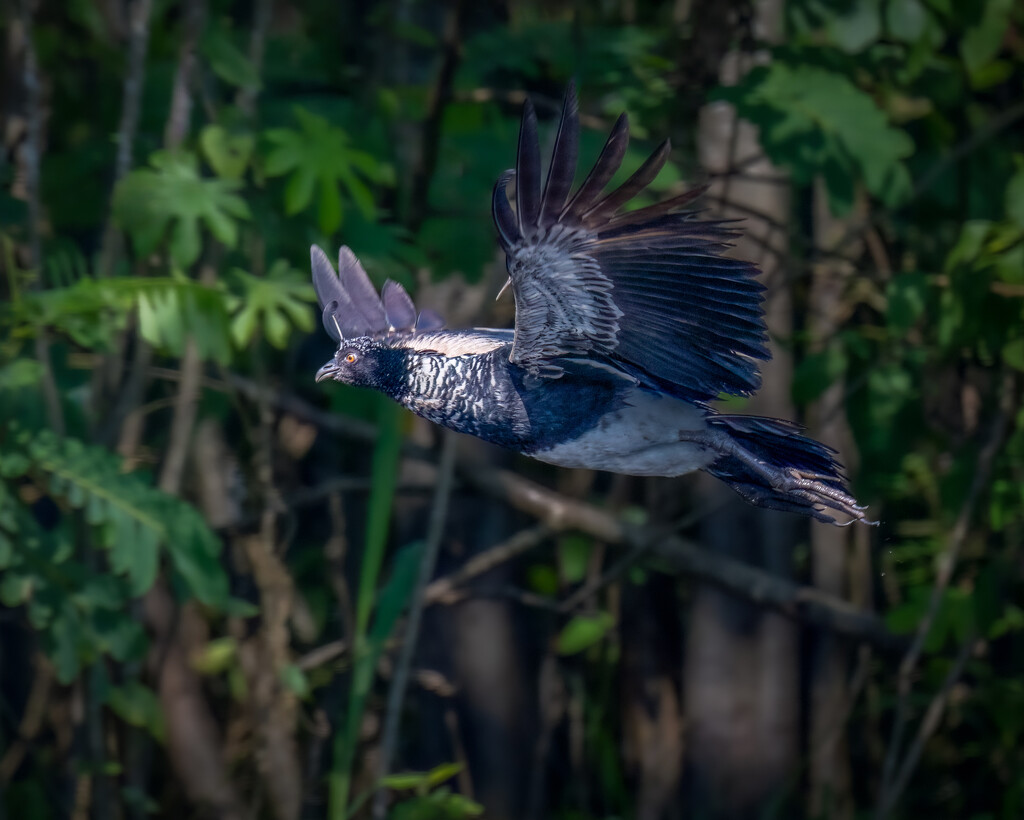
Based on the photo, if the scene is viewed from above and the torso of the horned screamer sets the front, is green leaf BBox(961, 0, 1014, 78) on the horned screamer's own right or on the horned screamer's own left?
on the horned screamer's own right

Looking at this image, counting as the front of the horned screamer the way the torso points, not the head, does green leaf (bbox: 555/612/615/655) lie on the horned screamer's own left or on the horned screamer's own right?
on the horned screamer's own right

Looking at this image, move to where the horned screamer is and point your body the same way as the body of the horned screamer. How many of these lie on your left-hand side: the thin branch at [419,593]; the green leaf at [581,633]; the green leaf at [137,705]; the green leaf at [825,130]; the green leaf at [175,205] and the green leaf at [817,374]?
0

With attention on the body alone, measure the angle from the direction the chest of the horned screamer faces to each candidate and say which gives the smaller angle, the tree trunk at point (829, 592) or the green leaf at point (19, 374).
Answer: the green leaf

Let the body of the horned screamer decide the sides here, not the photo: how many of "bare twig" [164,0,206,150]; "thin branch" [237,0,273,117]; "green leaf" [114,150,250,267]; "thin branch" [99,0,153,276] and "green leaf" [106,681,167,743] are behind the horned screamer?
0

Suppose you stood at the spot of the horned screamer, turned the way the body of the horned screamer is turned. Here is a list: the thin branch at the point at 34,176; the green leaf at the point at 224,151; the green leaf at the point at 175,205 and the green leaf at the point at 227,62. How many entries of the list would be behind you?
0

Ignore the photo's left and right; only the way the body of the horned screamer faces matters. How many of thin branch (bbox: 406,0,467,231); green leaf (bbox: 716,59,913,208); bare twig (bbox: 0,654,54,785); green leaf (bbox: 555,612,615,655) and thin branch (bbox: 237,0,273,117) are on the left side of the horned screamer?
0

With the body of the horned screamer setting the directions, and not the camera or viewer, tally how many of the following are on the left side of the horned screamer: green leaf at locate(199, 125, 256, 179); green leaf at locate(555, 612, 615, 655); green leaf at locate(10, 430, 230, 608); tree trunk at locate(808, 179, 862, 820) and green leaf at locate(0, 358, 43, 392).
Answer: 0

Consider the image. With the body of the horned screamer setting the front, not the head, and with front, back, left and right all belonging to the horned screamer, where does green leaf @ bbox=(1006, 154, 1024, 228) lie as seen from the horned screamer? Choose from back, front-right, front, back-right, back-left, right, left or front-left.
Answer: back-right

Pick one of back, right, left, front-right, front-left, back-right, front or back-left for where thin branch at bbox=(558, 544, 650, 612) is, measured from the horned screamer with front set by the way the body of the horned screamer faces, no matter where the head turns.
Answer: right

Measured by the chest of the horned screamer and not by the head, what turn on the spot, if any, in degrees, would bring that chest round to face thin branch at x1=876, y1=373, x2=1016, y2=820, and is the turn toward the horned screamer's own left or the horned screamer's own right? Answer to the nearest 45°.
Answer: approximately 135° to the horned screamer's own right

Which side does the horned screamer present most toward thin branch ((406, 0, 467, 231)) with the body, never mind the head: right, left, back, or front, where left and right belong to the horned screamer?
right

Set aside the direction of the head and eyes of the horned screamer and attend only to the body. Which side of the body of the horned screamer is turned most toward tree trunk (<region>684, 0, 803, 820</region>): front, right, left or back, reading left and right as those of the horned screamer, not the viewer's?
right

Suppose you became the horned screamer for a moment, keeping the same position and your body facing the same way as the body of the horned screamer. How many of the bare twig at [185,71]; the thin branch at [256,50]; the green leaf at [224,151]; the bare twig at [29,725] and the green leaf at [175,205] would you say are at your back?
0

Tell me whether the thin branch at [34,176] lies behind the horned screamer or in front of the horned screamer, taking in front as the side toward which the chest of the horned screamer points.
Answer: in front

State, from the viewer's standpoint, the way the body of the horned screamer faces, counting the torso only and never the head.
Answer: to the viewer's left

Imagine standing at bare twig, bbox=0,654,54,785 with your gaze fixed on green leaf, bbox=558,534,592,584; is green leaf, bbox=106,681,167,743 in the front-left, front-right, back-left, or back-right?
front-right

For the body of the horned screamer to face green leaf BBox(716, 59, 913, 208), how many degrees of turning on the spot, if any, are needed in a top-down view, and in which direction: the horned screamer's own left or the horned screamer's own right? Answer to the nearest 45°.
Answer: approximately 90° to the horned screamer's own right
